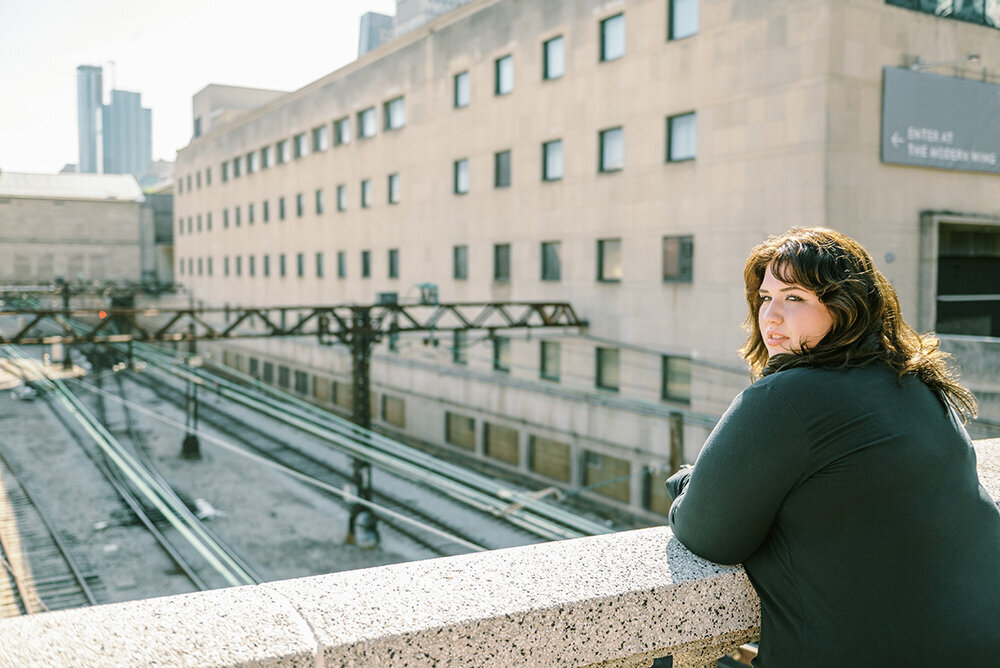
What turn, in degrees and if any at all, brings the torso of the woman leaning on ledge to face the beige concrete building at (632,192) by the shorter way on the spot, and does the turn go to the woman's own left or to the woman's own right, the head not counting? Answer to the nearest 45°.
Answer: approximately 45° to the woman's own right

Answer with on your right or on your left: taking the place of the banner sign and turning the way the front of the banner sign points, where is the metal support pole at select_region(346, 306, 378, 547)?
on your right

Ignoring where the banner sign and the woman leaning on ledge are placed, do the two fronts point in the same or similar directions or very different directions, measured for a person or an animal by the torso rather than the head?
very different directions

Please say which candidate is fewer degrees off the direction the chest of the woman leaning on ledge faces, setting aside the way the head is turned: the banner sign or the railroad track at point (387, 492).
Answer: the railroad track

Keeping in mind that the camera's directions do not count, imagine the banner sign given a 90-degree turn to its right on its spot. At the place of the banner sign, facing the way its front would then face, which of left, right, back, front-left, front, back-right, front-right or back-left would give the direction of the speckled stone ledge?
front-left

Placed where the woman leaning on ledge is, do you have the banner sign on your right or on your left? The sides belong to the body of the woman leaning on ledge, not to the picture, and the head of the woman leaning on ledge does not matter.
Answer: on your right

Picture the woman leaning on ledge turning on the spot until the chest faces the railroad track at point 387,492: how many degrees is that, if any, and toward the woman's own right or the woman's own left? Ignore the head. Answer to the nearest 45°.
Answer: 0° — they already face it

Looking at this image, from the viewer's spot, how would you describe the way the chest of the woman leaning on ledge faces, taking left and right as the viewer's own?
facing away from the viewer and to the left of the viewer
